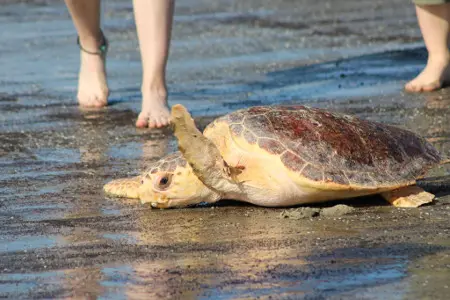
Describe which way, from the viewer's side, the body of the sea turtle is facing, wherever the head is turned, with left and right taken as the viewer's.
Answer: facing to the left of the viewer
